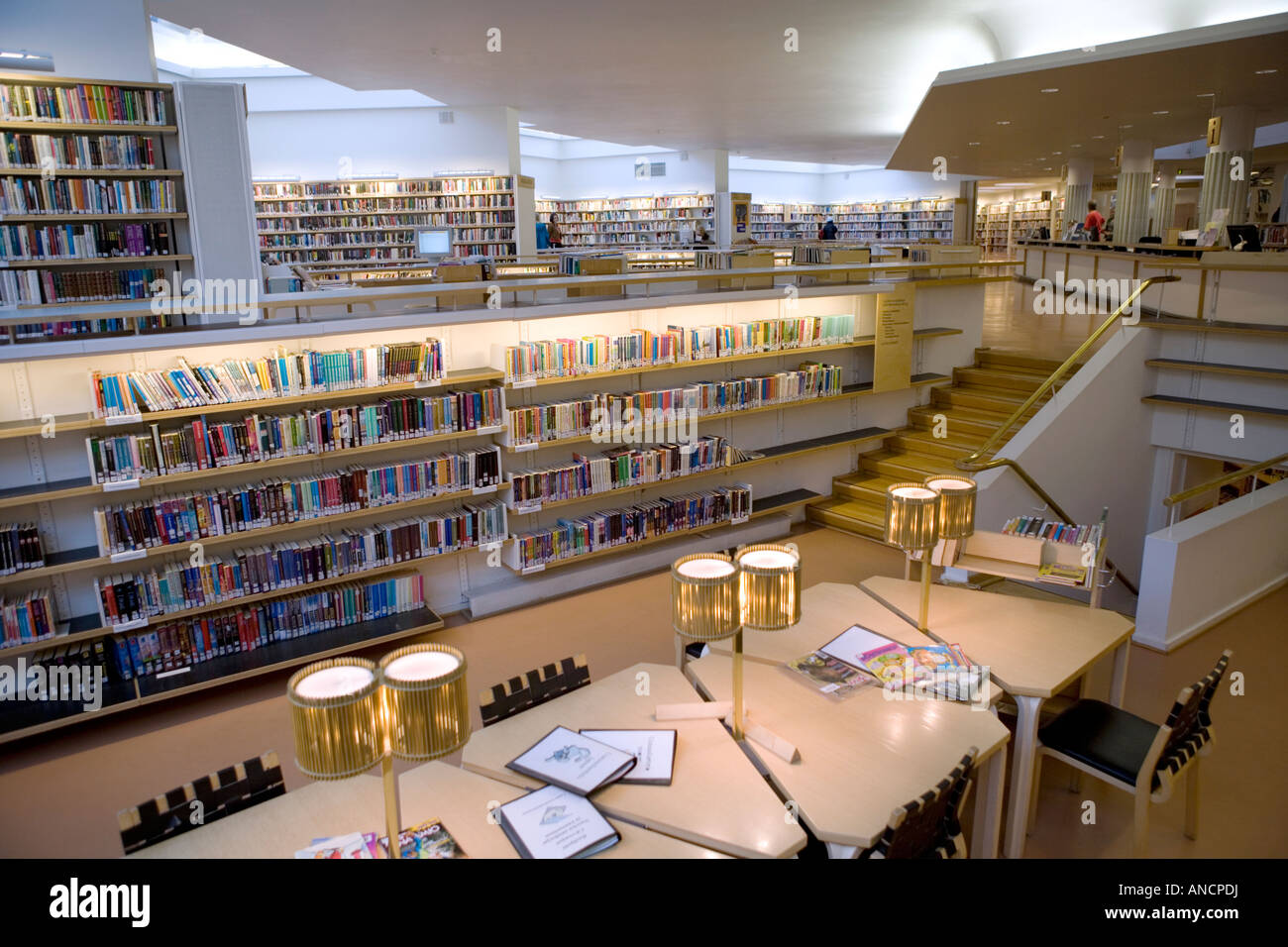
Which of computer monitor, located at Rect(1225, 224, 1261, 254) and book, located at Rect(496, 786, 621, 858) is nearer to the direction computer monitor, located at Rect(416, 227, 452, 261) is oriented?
the book

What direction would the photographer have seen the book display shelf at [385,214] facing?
facing the viewer

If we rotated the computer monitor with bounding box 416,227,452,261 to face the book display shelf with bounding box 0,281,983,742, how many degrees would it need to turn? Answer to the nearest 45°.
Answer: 0° — it already faces it

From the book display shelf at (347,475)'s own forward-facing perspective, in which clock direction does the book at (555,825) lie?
The book is roughly at 1 o'clock from the book display shelf.

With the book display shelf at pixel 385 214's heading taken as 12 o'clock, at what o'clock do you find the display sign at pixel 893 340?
The display sign is roughly at 11 o'clock from the book display shelf.

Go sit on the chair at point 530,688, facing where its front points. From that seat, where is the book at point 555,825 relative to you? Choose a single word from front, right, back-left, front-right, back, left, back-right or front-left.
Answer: front-right

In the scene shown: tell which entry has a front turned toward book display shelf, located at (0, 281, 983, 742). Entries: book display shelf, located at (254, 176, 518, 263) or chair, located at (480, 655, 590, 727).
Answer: book display shelf, located at (254, 176, 518, 263)

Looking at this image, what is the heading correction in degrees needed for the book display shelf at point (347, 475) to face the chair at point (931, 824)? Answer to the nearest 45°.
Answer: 0° — it already faces it

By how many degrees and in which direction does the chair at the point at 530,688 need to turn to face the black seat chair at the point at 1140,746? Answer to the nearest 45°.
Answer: approximately 45° to its left

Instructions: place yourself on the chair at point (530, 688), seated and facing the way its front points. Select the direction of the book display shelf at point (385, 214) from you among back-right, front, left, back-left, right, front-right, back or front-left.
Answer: back-left

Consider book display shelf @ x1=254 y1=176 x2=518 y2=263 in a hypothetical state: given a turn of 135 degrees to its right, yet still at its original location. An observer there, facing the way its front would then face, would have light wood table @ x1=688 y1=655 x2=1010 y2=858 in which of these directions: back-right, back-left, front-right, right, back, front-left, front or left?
back-left

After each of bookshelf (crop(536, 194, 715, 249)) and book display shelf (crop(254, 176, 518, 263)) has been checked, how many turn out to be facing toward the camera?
2

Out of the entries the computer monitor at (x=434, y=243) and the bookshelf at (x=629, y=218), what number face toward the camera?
2

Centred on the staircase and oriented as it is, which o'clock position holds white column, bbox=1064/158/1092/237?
The white column is roughly at 5 o'clock from the staircase.

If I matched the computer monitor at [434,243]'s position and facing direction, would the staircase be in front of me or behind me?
in front

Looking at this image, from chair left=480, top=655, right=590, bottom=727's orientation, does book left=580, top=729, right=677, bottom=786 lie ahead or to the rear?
ahead
